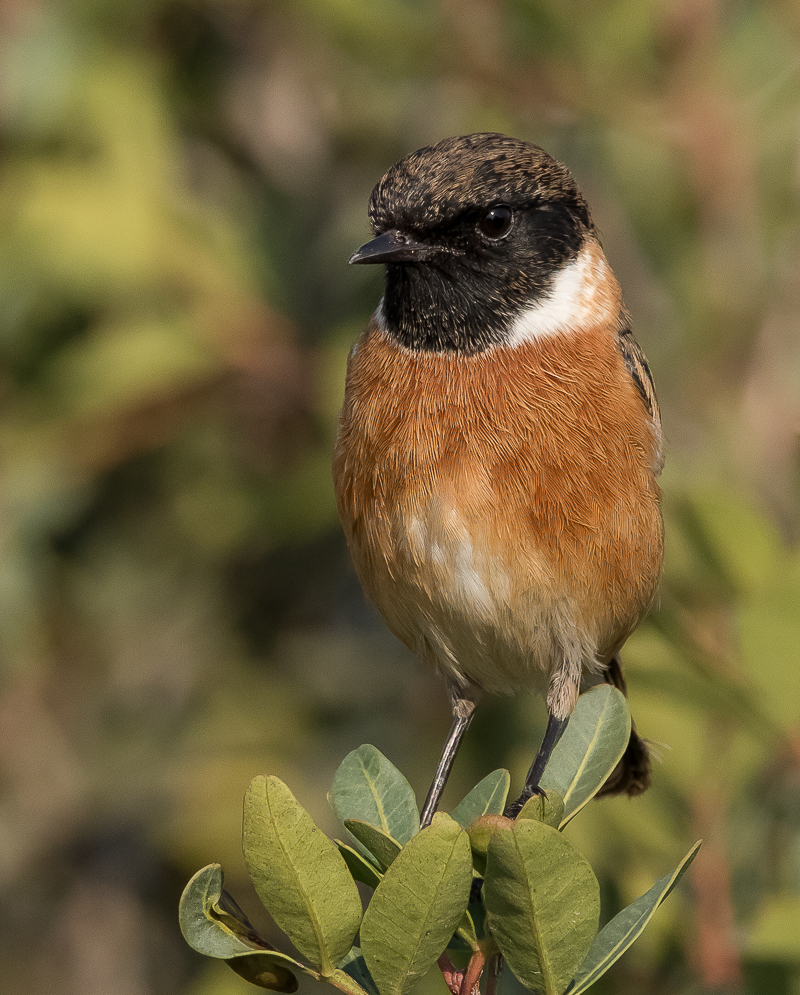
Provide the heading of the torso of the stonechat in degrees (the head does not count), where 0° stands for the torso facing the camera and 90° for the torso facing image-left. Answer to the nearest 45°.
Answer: approximately 45°

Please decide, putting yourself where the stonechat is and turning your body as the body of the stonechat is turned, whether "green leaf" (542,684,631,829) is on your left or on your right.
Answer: on your left

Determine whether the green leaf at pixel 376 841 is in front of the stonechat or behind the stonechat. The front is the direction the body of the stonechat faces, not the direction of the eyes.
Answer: in front

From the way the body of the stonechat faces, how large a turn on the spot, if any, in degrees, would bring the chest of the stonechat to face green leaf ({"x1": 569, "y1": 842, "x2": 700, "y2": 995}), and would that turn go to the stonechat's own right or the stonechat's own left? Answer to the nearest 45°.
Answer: approximately 45° to the stonechat's own left
